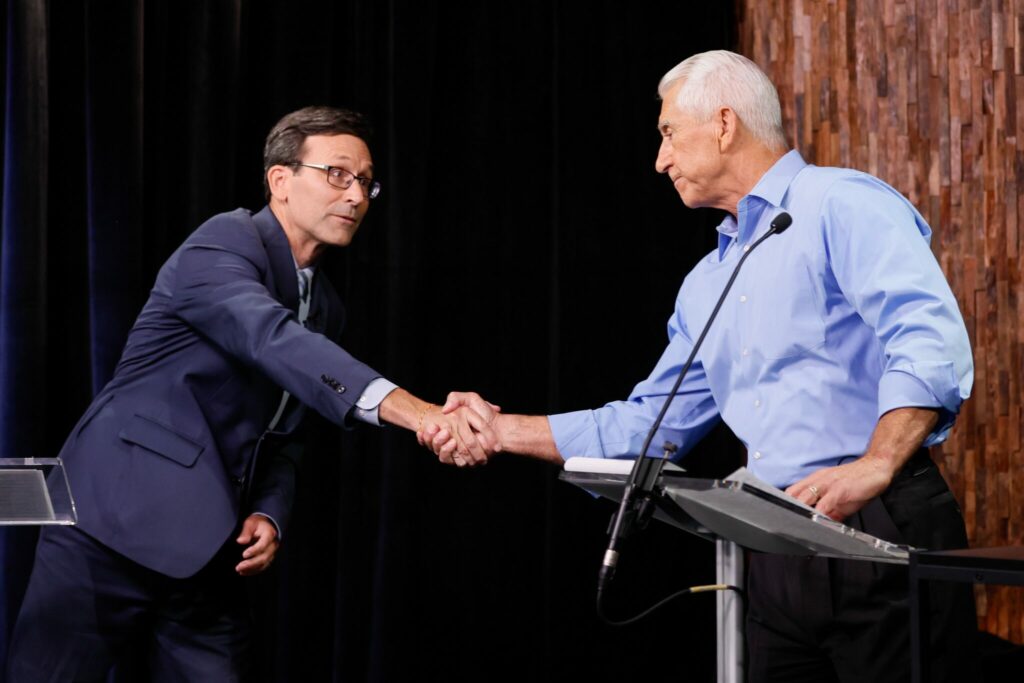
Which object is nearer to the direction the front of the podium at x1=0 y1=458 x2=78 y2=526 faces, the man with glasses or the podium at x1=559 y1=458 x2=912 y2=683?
the podium

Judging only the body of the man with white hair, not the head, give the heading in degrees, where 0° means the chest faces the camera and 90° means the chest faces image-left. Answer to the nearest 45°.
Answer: approximately 45°

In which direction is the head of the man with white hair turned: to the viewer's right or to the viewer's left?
to the viewer's left

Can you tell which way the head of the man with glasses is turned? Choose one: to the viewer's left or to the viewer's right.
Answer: to the viewer's right

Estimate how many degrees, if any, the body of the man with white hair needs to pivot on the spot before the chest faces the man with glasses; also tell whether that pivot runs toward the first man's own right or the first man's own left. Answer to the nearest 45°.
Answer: approximately 45° to the first man's own right

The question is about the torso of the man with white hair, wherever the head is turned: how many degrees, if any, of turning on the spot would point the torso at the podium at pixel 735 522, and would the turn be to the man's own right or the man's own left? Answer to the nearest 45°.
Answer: approximately 45° to the man's own left
